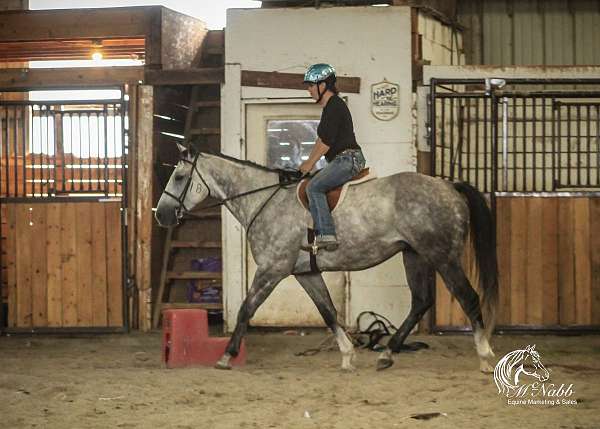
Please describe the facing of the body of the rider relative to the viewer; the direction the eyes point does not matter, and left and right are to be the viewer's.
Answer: facing to the left of the viewer

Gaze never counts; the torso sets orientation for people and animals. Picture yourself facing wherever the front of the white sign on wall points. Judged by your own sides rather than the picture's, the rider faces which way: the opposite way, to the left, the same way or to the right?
to the right

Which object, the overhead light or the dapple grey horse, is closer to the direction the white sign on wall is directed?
the dapple grey horse

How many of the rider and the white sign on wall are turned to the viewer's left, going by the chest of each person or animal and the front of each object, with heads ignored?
1

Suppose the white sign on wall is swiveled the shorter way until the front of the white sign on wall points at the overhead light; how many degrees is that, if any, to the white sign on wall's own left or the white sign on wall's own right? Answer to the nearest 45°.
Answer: approximately 90° to the white sign on wall's own right

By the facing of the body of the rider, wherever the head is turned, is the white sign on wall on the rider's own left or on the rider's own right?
on the rider's own right

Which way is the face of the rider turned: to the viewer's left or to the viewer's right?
to the viewer's left

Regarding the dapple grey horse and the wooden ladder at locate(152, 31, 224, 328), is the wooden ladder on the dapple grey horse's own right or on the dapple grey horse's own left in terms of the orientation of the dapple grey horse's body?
on the dapple grey horse's own right

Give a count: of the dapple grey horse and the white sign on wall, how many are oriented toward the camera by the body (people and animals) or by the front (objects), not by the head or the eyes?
1

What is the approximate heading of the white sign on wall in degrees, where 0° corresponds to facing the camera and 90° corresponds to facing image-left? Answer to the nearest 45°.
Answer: approximately 0°

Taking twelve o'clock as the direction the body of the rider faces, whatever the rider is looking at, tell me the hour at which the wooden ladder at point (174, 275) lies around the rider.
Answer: The wooden ladder is roughly at 2 o'clock from the rider.

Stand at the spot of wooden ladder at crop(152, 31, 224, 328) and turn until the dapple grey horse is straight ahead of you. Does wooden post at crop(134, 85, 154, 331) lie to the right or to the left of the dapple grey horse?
right

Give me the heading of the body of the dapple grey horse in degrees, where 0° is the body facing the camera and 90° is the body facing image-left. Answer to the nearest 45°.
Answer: approximately 90°
